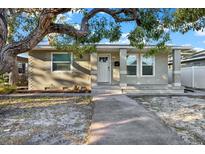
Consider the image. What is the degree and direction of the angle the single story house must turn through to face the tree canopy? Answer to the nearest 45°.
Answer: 0° — it already faces it

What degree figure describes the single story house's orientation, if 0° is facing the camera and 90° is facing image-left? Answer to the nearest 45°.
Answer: approximately 0°

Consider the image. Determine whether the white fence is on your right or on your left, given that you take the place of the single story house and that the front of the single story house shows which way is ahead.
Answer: on your left

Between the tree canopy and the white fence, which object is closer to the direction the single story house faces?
the tree canopy
